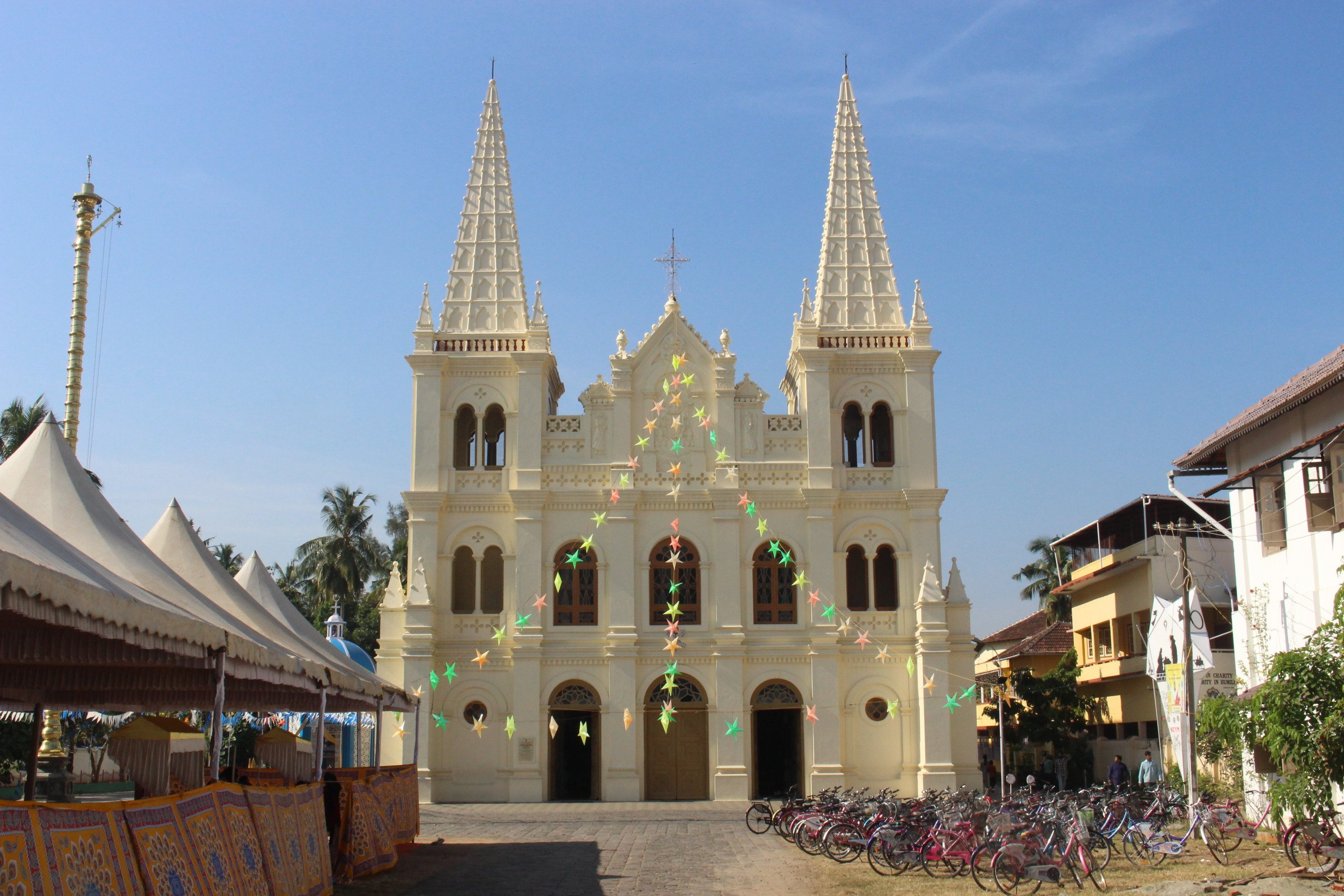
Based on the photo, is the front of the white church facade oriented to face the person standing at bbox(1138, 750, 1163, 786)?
no

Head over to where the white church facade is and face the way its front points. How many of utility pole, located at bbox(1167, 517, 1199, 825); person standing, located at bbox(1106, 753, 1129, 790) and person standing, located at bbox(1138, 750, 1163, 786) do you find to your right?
0

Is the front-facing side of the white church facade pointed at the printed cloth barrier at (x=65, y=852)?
yes

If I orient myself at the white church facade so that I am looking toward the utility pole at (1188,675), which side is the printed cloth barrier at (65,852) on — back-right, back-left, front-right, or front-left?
front-right

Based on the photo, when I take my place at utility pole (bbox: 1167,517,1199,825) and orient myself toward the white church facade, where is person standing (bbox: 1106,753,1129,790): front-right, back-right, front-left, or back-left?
front-right

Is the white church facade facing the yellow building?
no

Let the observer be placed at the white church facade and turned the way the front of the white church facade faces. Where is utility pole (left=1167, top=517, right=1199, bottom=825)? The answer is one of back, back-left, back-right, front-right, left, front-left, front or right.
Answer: front-left

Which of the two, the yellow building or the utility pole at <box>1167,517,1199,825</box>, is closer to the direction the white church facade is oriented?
the utility pole

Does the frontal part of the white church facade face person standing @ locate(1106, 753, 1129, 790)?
no

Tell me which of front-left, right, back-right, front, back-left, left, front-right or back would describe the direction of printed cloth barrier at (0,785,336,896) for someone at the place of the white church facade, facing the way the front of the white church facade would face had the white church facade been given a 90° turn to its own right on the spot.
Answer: left

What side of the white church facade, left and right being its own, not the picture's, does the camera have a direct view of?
front

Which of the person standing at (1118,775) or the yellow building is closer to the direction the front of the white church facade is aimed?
the person standing
